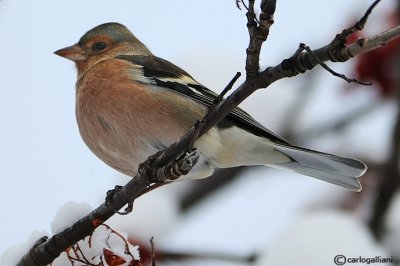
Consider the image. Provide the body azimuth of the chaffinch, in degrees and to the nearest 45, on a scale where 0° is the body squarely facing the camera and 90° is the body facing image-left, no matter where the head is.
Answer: approximately 90°
